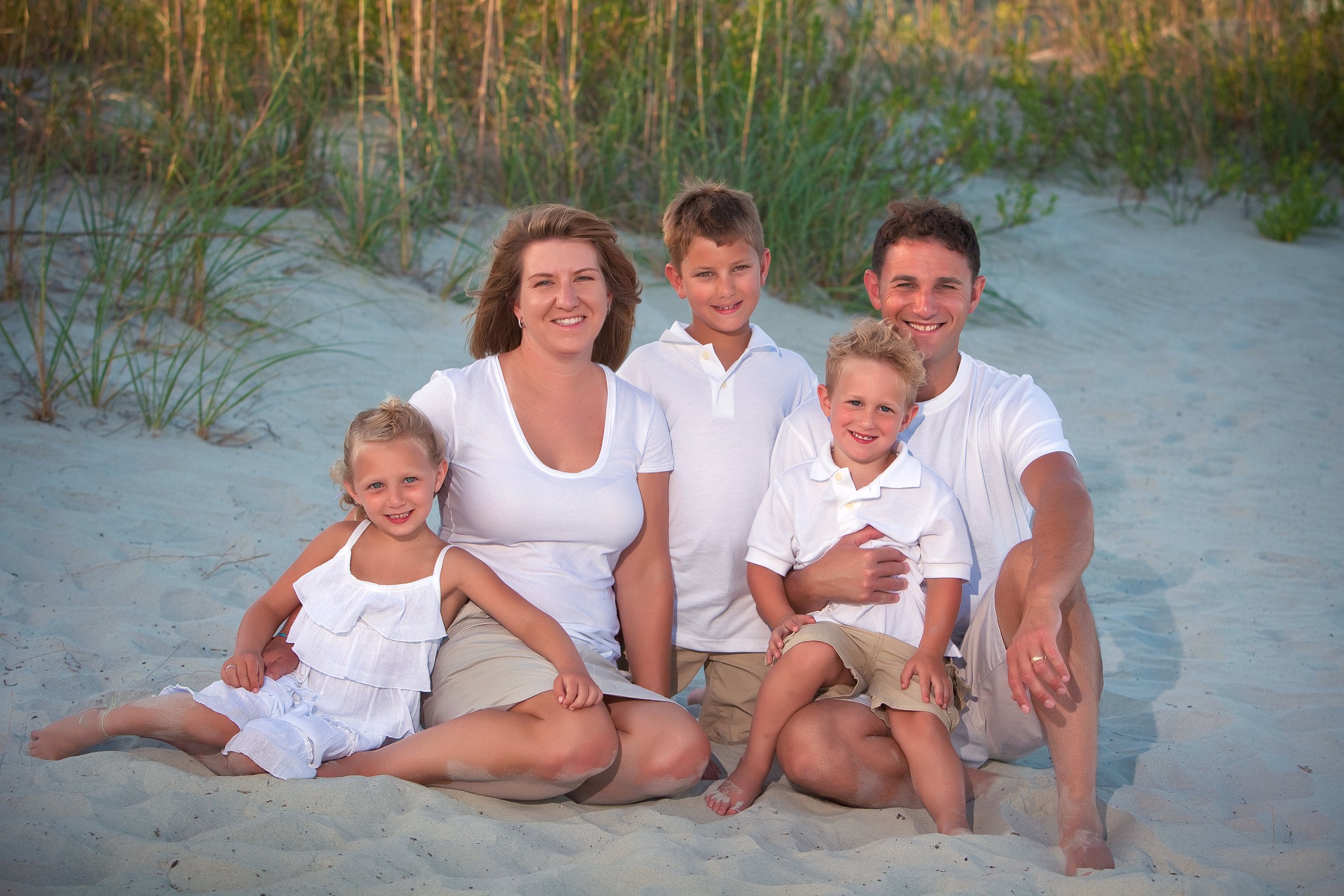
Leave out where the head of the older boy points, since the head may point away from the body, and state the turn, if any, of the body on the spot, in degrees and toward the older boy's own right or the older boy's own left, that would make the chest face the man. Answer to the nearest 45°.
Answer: approximately 45° to the older boy's own left

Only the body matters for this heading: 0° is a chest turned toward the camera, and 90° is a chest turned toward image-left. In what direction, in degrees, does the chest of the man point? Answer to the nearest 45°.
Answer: approximately 0°

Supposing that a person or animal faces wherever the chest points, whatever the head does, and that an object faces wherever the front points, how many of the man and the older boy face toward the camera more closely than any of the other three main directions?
2

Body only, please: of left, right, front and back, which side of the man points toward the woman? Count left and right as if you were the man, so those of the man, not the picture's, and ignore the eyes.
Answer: right

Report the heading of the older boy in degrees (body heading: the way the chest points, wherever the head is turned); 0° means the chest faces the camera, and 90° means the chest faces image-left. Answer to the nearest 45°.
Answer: approximately 0°
